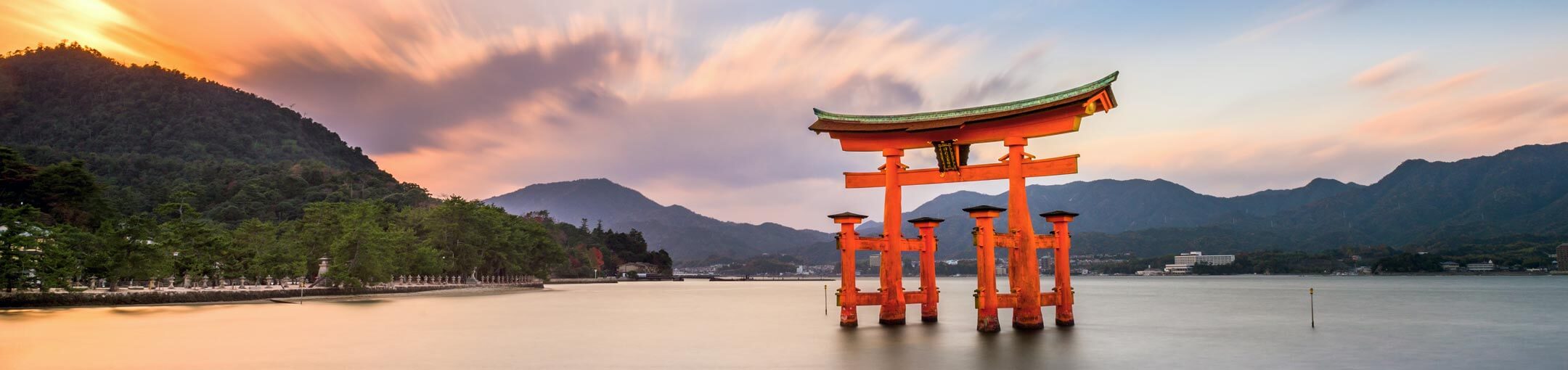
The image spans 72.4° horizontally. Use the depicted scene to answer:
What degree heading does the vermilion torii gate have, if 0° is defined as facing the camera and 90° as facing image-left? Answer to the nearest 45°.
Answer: approximately 45°

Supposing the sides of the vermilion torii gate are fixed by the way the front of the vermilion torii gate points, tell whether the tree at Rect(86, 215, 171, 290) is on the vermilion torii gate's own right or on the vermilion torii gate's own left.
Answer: on the vermilion torii gate's own right

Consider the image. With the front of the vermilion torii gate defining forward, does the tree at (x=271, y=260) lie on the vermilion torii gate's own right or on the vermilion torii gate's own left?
on the vermilion torii gate's own right

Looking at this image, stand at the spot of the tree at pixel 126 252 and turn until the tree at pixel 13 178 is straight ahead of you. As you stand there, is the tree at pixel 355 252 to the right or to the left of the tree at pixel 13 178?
right
